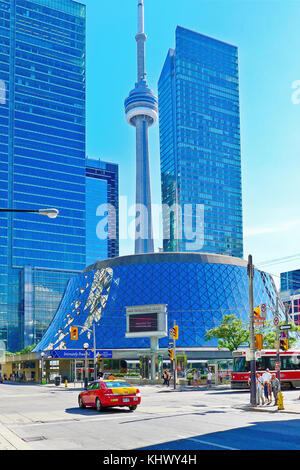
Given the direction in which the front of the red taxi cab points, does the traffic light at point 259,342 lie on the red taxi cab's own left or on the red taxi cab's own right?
on the red taxi cab's own right

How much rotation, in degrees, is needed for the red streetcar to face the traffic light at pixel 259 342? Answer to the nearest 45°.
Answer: approximately 45° to its left

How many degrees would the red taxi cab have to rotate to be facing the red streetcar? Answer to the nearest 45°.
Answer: approximately 90° to its right

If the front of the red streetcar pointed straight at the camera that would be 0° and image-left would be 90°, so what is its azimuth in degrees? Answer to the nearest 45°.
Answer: approximately 45°

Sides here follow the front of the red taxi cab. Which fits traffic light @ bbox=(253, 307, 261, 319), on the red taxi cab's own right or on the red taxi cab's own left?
on the red taxi cab's own right

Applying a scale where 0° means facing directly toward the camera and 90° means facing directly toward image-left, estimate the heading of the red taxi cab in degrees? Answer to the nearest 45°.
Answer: approximately 135°

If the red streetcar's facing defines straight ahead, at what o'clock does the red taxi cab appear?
The red taxi cab is roughly at 11 o'clock from the red streetcar.

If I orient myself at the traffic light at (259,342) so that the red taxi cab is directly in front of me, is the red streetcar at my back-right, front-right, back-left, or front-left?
back-right
